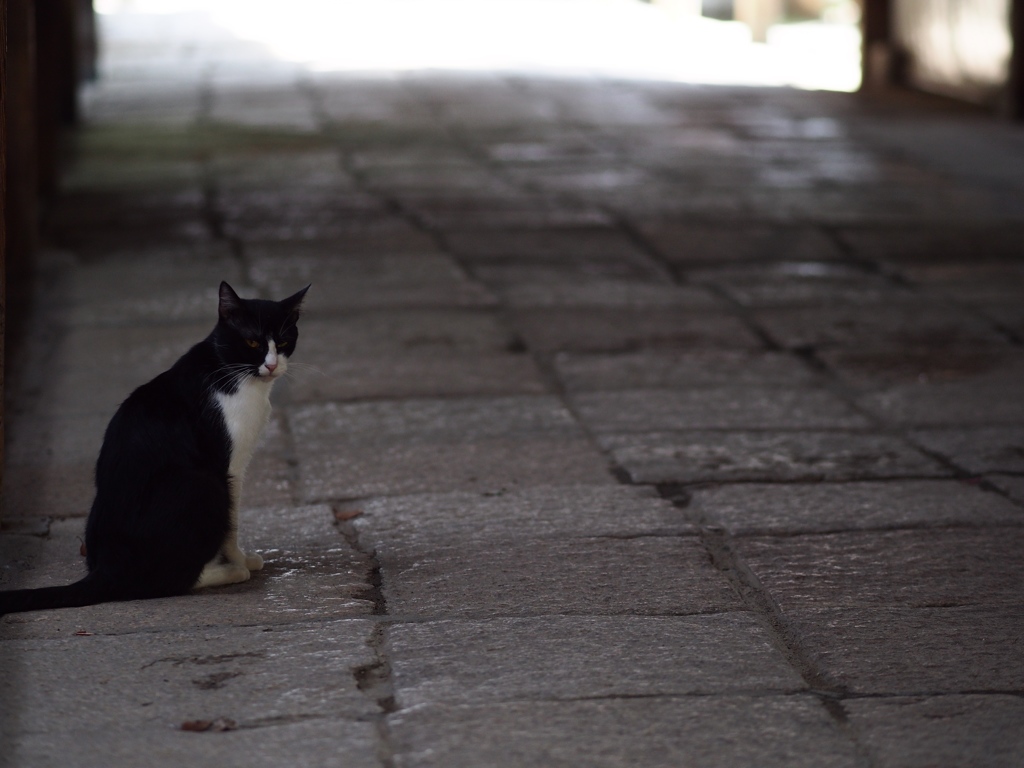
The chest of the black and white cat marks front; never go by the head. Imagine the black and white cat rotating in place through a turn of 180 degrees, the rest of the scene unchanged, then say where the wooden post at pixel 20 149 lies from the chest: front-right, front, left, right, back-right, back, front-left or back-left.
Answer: right

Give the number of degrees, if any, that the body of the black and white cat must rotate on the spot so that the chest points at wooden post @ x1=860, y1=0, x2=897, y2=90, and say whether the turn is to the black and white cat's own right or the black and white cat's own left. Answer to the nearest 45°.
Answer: approximately 45° to the black and white cat's own left

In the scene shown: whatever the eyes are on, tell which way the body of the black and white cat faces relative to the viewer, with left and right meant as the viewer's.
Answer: facing to the right of the viewer

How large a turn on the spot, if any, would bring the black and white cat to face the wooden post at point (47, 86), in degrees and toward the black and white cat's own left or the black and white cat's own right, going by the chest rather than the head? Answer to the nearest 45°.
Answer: approximately 90° to the black and white cat's own left
